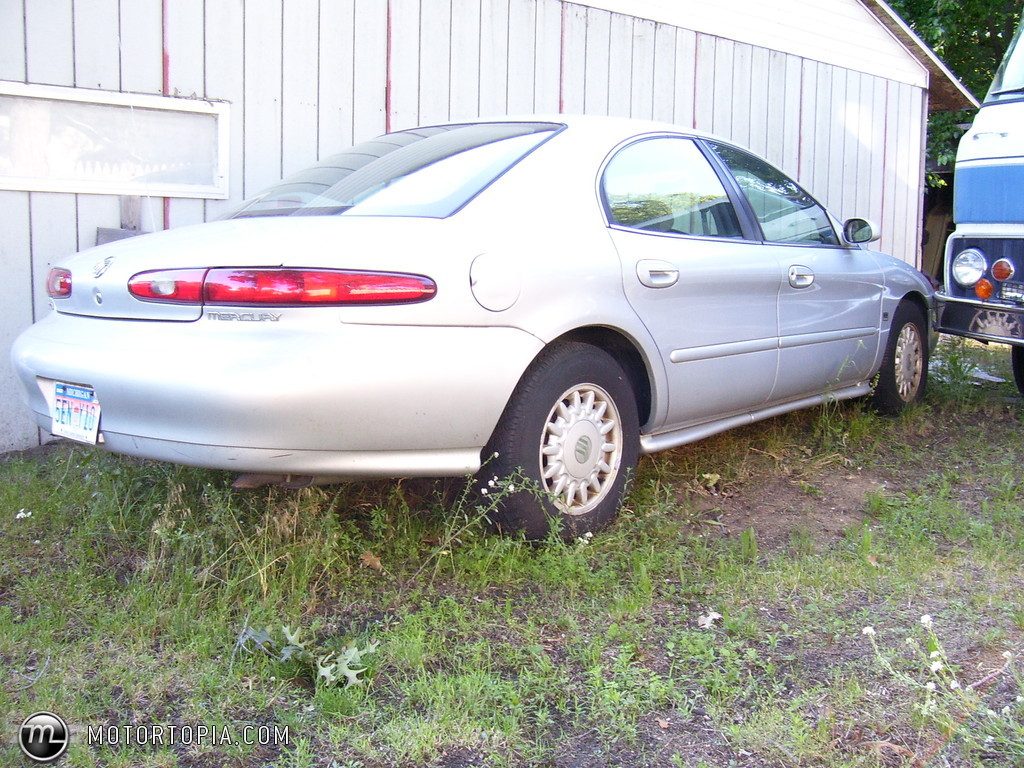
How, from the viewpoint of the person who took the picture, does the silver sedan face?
facing away from the viewer and to the right of the viewer

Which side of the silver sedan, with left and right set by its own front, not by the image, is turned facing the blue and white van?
front
